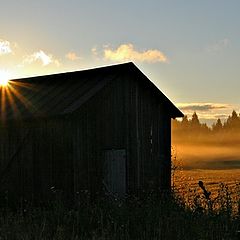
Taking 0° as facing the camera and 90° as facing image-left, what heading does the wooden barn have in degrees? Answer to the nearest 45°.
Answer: approximately 315°
